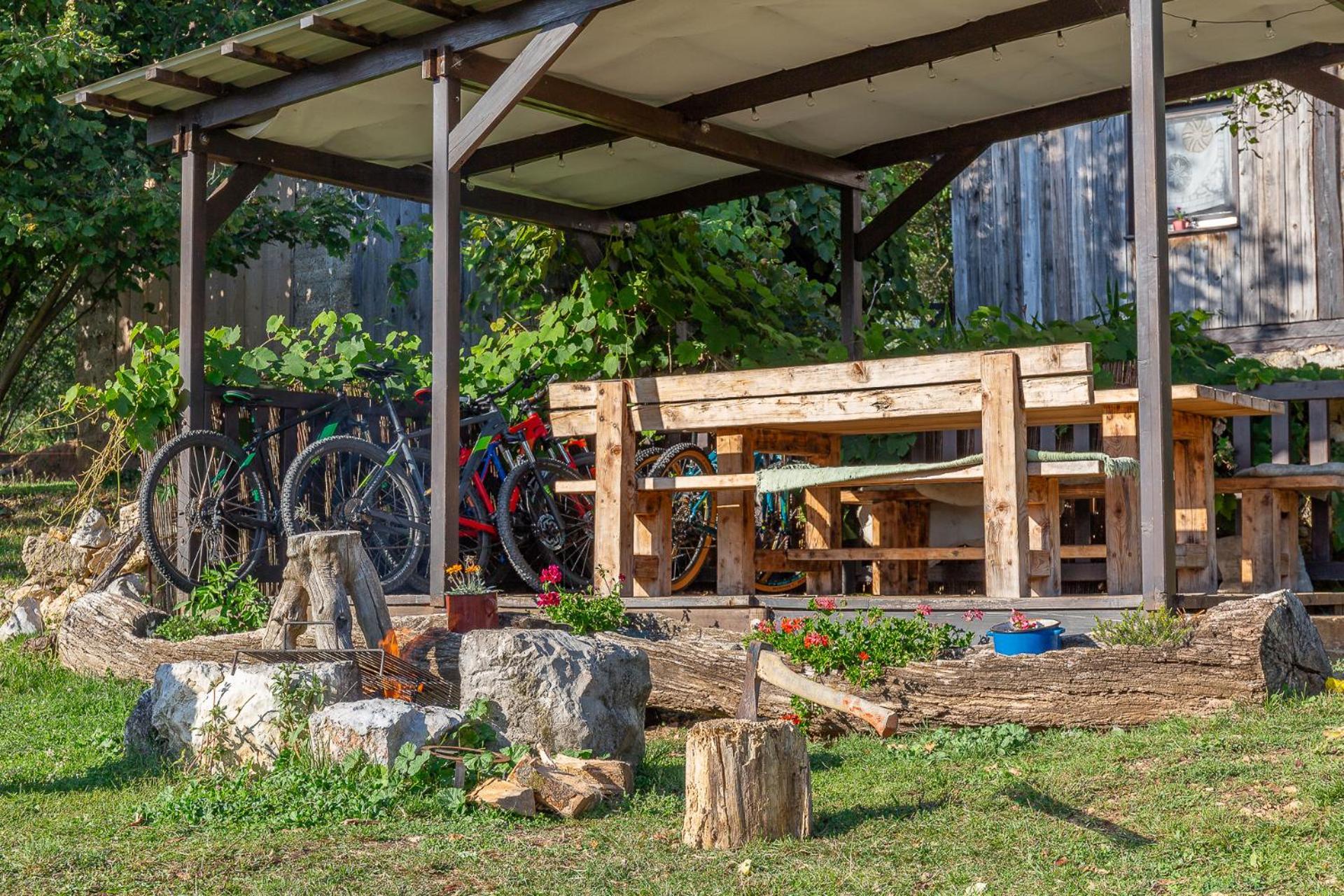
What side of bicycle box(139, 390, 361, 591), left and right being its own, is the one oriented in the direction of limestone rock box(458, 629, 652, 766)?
right

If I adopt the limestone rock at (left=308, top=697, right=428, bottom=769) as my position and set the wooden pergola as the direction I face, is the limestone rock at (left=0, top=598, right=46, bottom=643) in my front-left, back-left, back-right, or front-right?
front-left
